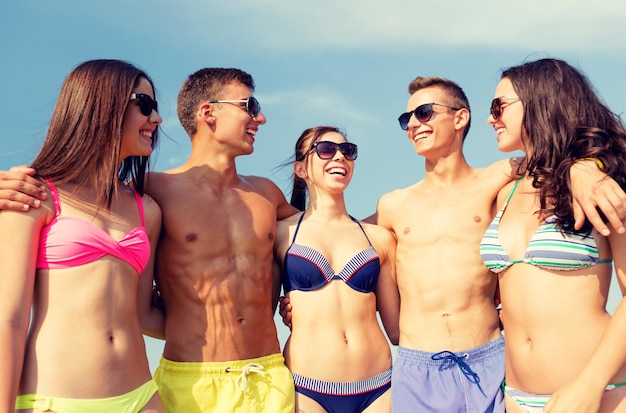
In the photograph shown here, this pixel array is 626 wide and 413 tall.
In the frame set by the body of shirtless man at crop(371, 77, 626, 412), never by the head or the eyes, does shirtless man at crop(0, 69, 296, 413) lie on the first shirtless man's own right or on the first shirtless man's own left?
on the first shirtless man's own right

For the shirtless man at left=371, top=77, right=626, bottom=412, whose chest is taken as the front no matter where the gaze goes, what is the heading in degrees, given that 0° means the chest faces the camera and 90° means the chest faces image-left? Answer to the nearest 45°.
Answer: approximately 0°

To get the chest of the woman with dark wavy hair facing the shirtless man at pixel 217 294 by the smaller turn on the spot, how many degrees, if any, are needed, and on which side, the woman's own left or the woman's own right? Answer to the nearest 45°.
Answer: approximately 45° to the woman's own right
